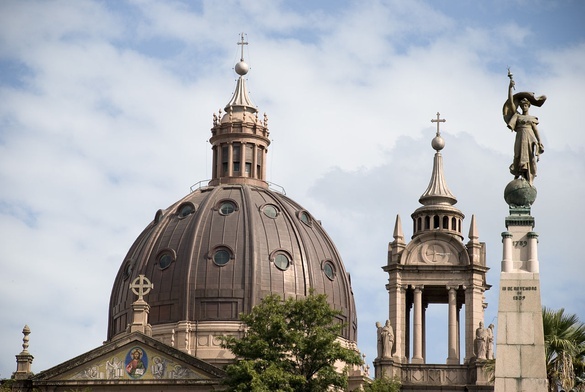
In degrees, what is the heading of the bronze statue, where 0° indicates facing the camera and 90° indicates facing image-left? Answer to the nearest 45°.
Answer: approximately 0°
